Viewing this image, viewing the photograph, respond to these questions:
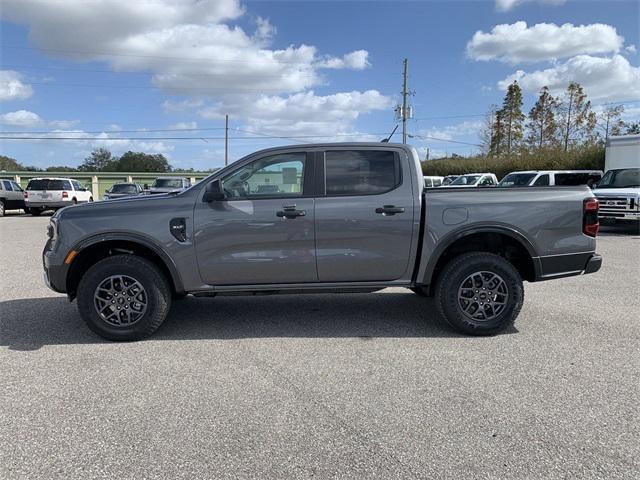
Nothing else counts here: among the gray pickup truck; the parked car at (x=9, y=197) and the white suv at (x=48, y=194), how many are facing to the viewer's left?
1

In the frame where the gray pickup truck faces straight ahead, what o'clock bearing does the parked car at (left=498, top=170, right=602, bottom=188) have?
The parked car is roughly at 4 o'clock from the gray pickup truck.

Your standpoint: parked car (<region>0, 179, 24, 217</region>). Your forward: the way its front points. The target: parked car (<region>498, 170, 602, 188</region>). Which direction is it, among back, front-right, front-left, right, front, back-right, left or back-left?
right

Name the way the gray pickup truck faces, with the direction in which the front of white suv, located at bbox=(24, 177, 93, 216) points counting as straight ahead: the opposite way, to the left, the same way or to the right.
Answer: to the left

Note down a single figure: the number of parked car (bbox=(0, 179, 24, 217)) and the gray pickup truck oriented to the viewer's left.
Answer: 1

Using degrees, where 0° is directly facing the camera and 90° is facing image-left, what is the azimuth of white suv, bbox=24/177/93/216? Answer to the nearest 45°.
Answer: approximately 225°

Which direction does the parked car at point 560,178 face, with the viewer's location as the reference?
facing the viewer and to the left of the viewer

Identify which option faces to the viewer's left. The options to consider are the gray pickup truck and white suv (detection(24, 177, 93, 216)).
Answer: the gray pickup truck

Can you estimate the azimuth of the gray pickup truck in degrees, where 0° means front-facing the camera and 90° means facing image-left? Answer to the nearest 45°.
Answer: approximately 90°

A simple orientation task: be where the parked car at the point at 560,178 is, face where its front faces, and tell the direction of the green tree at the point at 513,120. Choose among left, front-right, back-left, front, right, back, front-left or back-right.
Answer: back-right

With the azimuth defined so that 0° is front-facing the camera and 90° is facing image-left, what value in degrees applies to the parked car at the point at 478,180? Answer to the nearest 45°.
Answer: approximately 45°

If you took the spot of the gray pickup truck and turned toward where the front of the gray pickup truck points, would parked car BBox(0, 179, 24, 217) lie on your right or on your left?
on your right

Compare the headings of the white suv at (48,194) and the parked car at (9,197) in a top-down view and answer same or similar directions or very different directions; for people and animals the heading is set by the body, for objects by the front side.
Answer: same or similar directions

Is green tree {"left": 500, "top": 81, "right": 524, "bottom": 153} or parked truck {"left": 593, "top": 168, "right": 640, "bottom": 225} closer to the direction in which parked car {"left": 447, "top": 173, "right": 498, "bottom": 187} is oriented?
the parked truck

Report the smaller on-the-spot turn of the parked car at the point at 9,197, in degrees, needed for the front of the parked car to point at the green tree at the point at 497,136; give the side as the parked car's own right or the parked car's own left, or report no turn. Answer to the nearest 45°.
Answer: approximately 45° to the parked car's own right

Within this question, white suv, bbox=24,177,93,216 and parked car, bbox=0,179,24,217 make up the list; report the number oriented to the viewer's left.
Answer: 0

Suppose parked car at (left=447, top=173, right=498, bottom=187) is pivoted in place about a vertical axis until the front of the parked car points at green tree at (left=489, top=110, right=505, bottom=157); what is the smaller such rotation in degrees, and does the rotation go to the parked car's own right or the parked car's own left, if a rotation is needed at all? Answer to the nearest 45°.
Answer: approximately 135° to the parked car's own right

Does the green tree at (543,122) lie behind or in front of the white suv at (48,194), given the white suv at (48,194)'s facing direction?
in front

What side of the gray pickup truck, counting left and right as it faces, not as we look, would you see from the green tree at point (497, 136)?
right

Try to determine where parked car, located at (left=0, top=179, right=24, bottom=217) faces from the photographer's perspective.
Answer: facing away from the viewer and to the right of the viewer
